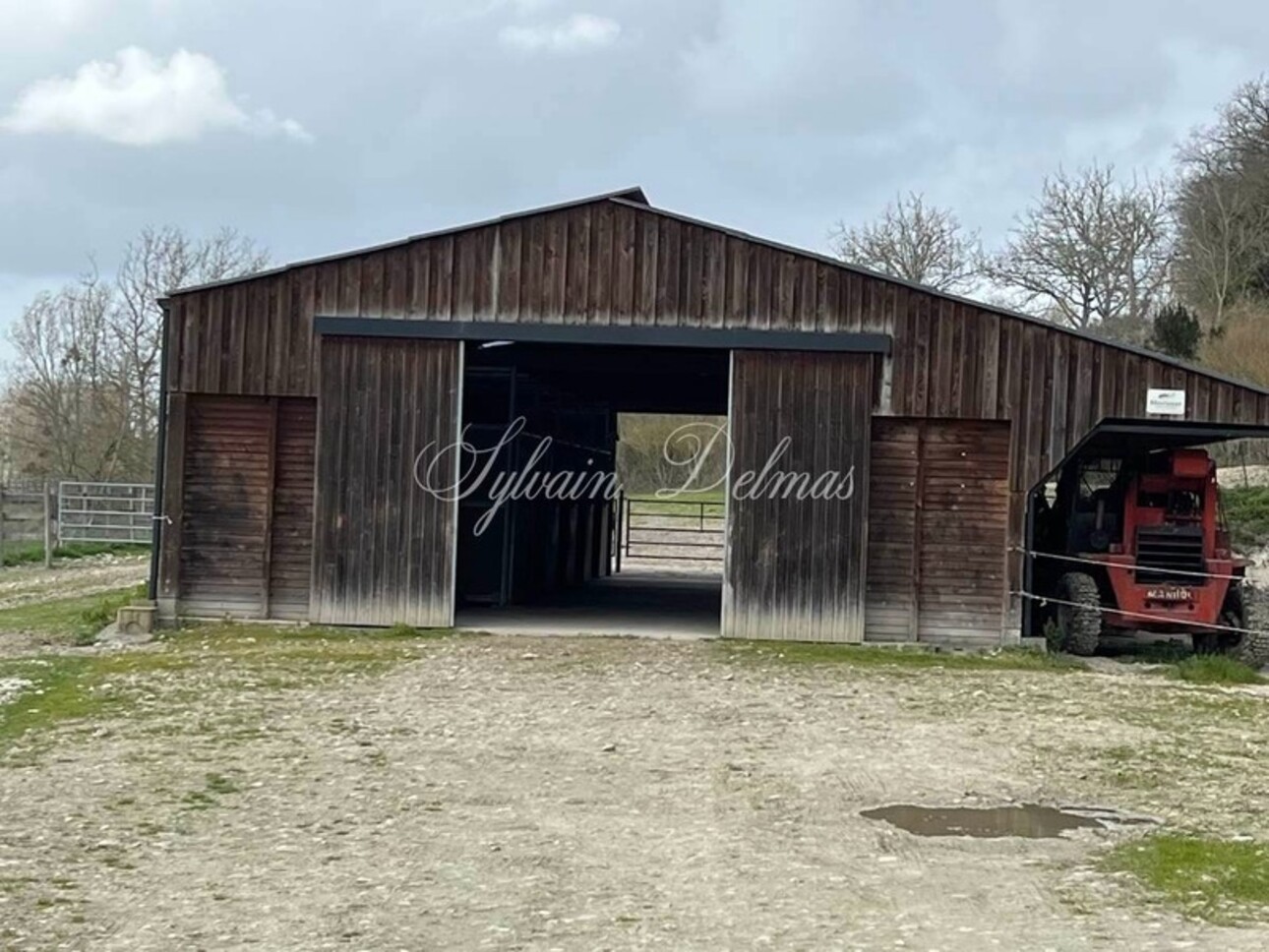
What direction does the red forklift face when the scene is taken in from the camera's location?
facing away from the viewer and to the left of the viewer

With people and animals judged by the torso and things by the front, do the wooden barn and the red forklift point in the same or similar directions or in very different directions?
very different directions

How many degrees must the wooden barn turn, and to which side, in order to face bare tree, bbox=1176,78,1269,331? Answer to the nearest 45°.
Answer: approximately 135° to its left

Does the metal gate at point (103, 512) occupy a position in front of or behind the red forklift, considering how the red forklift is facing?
in front

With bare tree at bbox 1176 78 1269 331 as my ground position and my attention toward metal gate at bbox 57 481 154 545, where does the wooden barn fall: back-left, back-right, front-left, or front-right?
front-left

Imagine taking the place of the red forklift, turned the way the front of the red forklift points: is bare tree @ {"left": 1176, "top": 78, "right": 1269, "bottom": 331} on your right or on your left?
on your right

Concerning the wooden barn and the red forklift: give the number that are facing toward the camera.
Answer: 1

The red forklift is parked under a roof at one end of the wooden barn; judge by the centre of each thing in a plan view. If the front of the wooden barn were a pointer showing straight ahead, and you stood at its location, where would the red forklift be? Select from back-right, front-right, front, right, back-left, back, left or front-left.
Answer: left

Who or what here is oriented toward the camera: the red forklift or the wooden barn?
the wooden barn

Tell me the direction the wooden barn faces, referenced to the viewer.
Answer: facing the viewer

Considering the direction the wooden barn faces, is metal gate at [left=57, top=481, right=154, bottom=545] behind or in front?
behind
